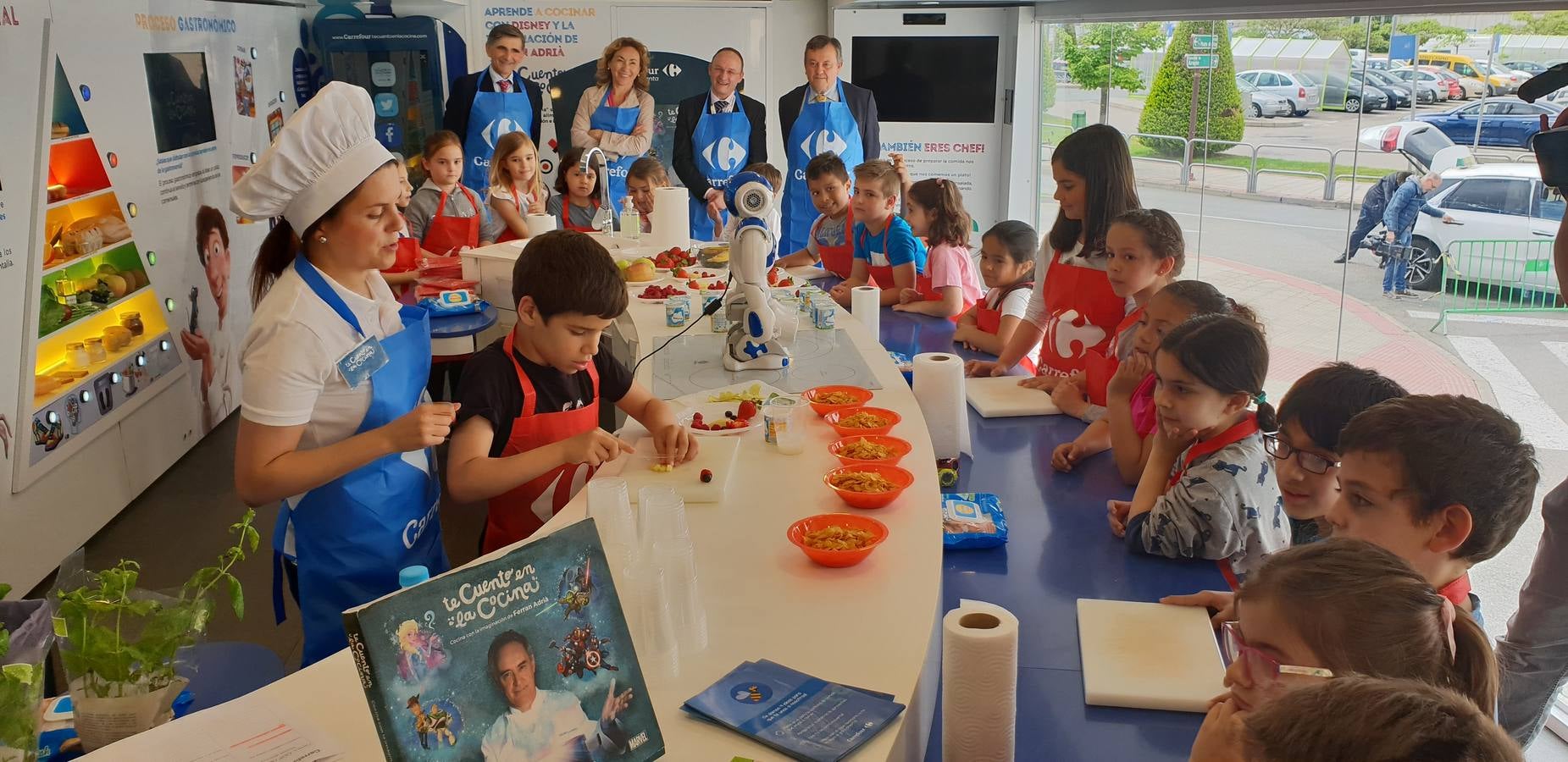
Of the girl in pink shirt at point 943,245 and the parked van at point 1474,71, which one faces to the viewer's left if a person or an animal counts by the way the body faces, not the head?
the girl in pink shirt

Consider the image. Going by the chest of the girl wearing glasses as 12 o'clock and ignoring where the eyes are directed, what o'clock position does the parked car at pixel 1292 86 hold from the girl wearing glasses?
The parked car is roughly at 3 o'clock from the girl wearing glasses.

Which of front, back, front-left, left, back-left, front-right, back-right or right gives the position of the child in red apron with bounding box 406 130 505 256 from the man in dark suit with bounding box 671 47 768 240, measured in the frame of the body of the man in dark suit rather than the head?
front-right

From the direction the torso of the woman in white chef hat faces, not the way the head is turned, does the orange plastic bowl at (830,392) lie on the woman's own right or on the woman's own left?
on the woman's own left

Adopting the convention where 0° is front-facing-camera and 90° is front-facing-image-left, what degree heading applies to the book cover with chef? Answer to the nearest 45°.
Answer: approximately 0°

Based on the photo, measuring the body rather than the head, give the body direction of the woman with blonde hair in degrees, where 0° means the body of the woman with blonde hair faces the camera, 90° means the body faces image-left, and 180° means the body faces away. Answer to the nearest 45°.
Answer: approximately 0°

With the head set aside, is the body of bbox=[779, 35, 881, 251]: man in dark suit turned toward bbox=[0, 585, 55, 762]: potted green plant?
yes

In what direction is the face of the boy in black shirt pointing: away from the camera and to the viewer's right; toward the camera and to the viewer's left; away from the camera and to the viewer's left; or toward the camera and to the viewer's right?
toward the camera and to the viewer's right
